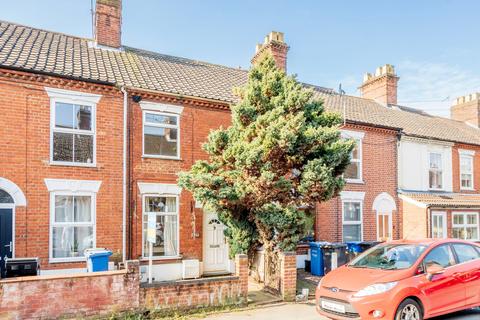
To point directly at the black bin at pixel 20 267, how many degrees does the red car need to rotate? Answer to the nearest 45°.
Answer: approximately 45° to its right

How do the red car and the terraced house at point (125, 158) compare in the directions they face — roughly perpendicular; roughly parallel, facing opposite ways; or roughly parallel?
roughly perpendicular

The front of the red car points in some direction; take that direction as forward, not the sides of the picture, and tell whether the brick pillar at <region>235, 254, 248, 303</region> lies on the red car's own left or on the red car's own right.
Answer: on the red car's own right

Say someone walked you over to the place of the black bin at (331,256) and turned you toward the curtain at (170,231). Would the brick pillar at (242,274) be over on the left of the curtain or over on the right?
left

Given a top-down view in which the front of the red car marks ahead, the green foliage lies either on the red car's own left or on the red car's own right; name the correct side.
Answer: on the red car's own right

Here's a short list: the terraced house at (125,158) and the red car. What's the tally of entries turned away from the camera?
0

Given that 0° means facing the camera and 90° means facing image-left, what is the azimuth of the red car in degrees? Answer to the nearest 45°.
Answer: approximately 45°
